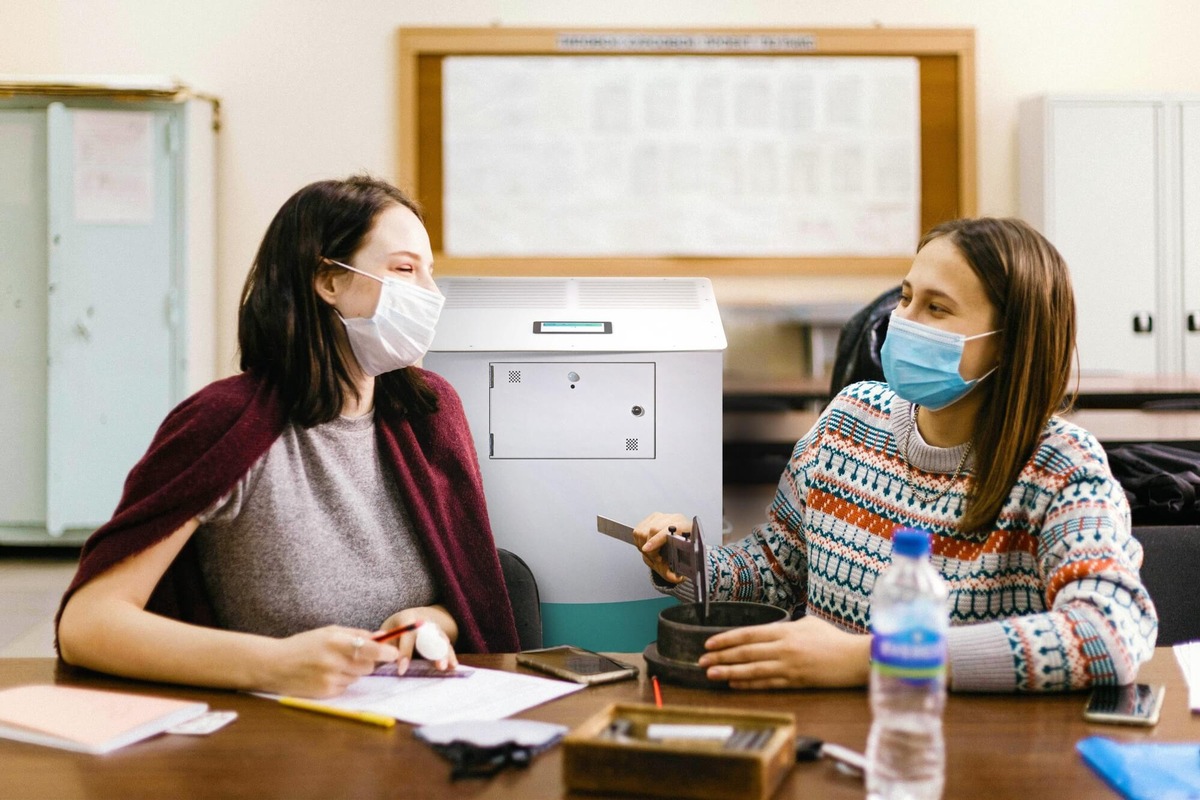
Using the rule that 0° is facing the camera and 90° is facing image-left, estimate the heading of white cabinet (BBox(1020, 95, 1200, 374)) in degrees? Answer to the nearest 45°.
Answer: approximately 0°

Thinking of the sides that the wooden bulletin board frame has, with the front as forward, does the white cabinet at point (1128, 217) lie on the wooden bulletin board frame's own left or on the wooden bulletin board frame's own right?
on the wooden bulletin board frame's own left

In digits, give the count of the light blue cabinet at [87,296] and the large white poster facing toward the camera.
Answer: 2

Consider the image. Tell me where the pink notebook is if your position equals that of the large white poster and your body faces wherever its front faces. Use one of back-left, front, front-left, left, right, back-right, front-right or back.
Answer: front

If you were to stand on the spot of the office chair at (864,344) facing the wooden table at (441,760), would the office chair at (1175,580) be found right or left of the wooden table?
left

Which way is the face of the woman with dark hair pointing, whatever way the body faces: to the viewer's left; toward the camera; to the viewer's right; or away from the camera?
to the viewer's right

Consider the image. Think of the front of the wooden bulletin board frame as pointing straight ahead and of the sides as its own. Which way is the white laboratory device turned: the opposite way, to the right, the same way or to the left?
the same way

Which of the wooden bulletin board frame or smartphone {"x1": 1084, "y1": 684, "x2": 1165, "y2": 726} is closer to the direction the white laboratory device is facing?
the smartphone

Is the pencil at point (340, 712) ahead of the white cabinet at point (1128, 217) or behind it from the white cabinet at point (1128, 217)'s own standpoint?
ahead

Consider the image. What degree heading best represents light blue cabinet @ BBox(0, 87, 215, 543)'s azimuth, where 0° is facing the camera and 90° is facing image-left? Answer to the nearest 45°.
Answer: approximately 0°

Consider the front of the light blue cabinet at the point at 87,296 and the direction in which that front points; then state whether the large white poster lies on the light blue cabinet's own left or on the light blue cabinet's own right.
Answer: on the light blue cabinet's own left

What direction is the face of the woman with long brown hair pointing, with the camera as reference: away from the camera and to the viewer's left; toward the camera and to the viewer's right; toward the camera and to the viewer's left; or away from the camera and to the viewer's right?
toward the camera and to the viewer's left

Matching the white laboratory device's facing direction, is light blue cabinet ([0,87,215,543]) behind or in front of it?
behind

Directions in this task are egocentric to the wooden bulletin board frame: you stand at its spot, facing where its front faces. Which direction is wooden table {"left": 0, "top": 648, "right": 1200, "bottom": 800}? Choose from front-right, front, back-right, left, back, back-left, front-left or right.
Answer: front

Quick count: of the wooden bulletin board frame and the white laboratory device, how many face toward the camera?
2

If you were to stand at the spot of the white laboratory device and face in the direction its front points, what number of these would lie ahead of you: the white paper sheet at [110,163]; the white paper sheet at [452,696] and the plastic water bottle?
2

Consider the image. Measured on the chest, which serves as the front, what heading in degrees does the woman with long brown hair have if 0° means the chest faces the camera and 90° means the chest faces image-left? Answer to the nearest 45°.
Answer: approximately 45°

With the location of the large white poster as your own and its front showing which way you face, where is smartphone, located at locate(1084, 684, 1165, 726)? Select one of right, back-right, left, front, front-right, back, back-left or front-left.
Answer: front

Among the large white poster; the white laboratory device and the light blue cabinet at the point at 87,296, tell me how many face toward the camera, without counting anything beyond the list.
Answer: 3
